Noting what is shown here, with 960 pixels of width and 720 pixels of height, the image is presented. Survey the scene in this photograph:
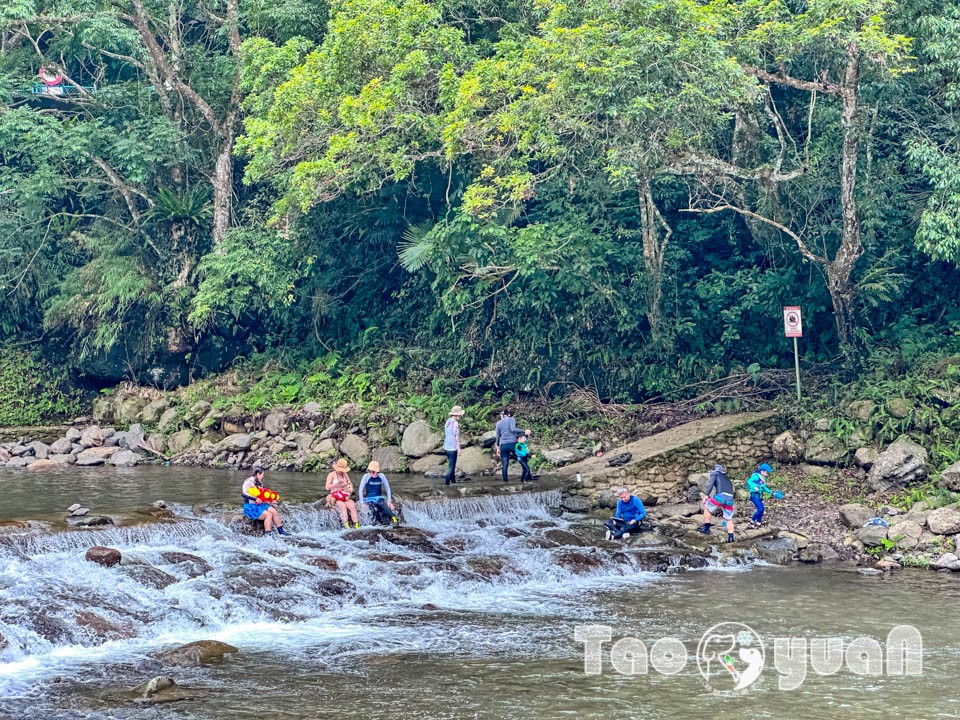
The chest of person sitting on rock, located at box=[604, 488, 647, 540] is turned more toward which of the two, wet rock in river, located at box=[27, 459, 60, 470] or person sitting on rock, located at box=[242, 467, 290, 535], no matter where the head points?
the person sitting on rock

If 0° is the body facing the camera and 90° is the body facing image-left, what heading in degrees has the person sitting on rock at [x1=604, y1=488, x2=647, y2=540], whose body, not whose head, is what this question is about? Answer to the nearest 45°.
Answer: approximately 45°

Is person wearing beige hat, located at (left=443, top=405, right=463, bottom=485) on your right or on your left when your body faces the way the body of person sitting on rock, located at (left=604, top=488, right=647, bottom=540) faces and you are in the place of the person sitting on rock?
on your right

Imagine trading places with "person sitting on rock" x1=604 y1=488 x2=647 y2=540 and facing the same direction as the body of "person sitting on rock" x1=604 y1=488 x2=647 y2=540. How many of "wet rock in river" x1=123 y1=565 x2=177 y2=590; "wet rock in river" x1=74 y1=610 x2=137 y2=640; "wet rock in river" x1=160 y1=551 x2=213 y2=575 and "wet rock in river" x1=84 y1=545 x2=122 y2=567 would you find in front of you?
4

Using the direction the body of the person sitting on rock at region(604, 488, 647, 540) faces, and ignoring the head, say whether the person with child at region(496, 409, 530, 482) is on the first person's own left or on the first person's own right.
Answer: on the first person's own right

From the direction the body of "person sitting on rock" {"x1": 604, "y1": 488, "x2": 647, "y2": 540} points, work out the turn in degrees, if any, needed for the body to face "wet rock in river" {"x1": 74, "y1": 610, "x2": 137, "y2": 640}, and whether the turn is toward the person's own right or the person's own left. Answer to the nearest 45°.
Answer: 0° — they already face it

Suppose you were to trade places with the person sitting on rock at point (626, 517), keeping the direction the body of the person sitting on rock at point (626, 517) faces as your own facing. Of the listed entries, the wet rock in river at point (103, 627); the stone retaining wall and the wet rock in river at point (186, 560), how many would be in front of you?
2

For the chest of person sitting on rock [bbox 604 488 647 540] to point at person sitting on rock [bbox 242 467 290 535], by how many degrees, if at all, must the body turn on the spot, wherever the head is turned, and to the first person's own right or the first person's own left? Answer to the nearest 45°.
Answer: approximately 45° to the first person's own right

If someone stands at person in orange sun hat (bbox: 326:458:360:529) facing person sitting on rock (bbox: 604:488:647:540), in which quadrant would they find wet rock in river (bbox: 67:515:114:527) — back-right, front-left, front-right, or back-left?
back-right

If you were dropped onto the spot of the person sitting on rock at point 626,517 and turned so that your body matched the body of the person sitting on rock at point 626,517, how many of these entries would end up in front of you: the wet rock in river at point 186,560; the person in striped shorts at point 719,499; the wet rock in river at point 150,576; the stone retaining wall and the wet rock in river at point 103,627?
3

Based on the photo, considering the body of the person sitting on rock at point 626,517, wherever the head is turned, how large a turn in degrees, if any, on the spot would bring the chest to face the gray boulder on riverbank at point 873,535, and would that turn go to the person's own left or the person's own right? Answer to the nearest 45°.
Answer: approximately 135° to the person's own left

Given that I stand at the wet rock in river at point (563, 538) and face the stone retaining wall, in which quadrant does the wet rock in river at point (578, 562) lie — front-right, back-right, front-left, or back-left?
back-right

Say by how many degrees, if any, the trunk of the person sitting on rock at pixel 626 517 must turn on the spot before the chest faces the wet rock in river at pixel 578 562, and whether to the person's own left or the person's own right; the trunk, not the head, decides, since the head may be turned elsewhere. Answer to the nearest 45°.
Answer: approximately 45° to the person's own left
